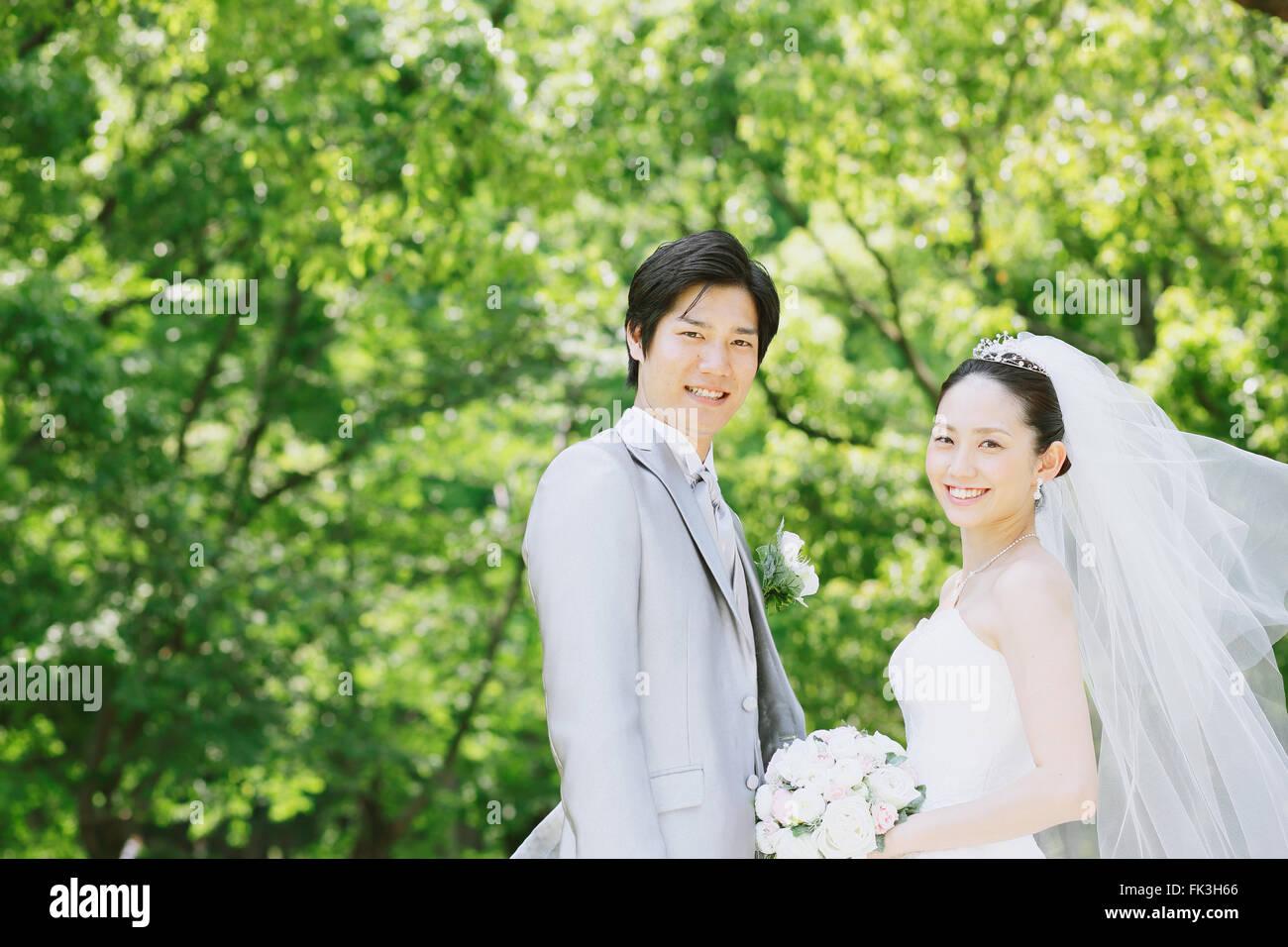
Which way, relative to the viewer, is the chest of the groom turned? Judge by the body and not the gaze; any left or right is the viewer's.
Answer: facing the viewer and to the right of the viewer
